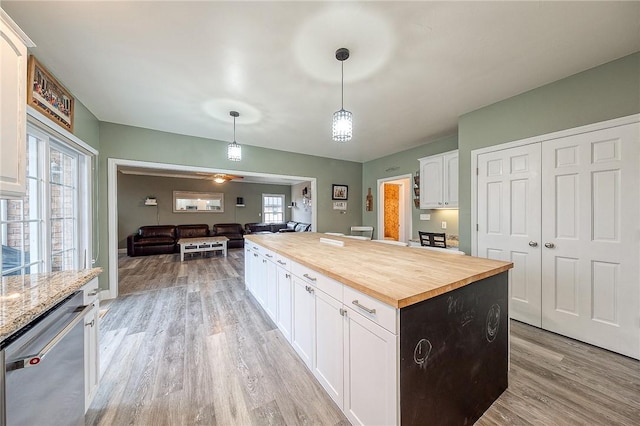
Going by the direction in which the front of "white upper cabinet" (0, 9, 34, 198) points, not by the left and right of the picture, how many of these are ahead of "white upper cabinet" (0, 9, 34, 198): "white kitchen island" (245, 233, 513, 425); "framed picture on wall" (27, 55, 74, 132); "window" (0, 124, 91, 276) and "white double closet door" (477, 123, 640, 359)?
2

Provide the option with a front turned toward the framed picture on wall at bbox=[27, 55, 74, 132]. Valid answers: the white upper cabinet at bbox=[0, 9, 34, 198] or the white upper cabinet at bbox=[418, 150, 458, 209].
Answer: the white upper cabinet at bbox=[418, 150, 458, 209]

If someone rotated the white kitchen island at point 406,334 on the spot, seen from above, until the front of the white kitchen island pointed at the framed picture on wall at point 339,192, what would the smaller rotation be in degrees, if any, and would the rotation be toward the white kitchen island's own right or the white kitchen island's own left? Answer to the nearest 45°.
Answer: approximately 135° to the white kitchen island's own right

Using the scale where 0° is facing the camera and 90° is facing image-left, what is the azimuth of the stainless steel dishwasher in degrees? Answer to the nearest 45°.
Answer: approximately 315°

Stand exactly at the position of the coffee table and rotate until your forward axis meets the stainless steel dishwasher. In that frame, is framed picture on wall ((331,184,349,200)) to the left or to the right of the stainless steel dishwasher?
left

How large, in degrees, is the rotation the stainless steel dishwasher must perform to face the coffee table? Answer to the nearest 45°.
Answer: approximately 90° to its left

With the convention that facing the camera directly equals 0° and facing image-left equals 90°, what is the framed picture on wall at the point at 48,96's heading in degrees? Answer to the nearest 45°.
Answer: approximately 315°

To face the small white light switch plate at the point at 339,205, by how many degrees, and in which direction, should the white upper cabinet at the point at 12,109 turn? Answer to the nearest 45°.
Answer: approximately 45° to its left

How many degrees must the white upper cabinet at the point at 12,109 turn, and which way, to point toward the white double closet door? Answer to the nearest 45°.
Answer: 0° — it already faces it

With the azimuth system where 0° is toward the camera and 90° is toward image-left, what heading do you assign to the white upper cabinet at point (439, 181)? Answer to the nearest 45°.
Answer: approximately 45°

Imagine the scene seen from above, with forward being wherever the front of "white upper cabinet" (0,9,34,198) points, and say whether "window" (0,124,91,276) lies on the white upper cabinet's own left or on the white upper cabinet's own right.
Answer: on the white upper cabinet's own left
